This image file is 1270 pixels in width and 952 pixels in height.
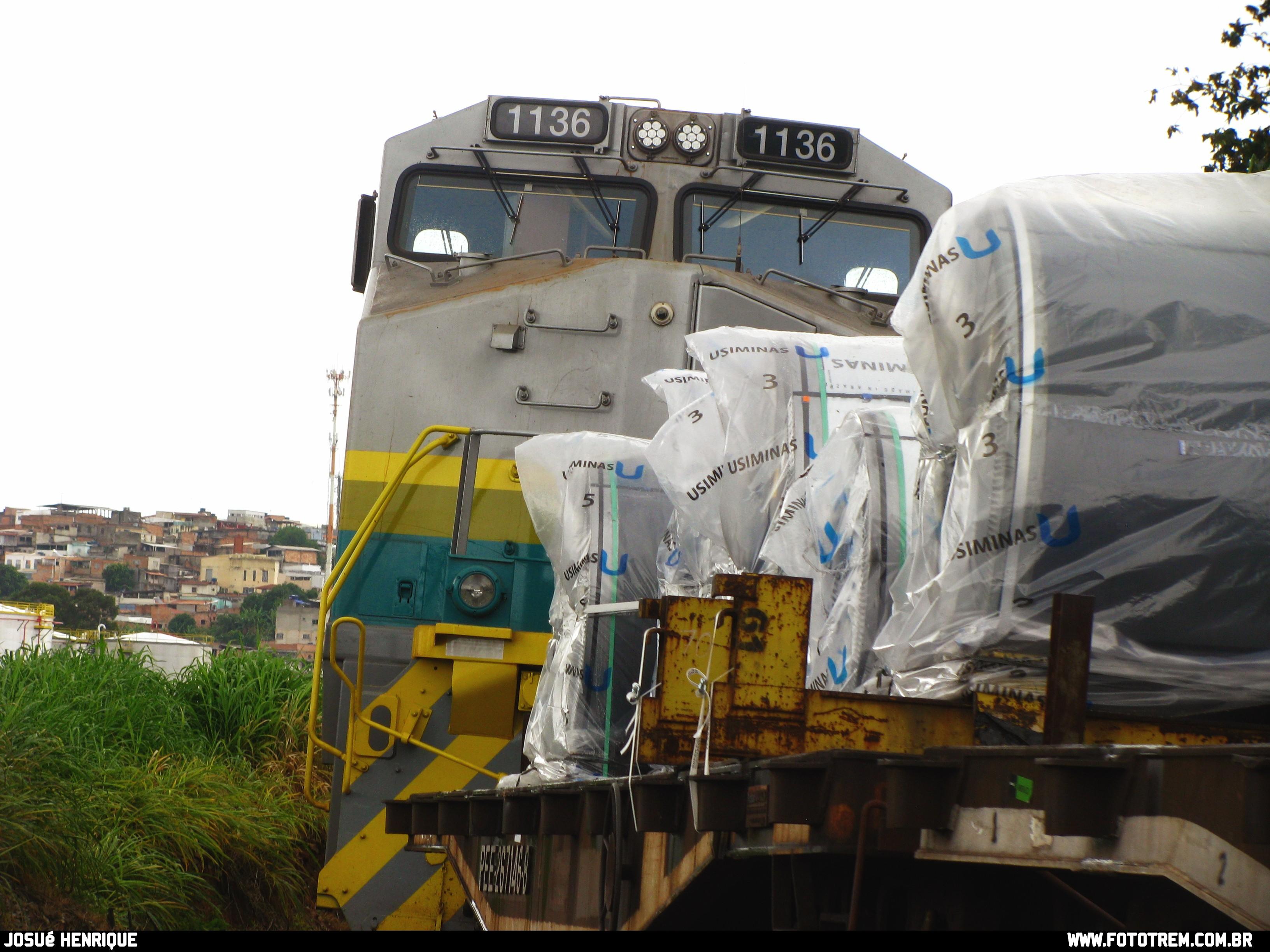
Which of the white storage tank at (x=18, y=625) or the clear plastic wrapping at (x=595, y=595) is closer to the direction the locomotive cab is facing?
the clear plastic wrapping

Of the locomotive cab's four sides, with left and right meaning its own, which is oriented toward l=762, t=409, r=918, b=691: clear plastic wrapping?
front

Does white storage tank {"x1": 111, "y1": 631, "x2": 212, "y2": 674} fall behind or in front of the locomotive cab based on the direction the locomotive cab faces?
behind

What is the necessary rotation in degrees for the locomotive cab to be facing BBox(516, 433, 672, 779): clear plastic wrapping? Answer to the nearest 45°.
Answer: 0° — it already faces it

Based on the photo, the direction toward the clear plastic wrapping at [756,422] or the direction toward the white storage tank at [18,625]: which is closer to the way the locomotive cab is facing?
the clear plastic wrapping

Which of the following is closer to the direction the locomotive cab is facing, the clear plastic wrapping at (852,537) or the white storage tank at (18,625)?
the clear plastic wrapping

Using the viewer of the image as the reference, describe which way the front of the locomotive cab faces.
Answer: facing the viewer

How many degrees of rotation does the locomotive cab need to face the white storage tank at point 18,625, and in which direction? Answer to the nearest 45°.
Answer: approximately 135° to its right

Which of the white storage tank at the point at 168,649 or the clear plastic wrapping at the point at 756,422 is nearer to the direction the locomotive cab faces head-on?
the clear plastic wrapping

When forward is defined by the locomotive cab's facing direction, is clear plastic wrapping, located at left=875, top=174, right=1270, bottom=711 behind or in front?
in front
